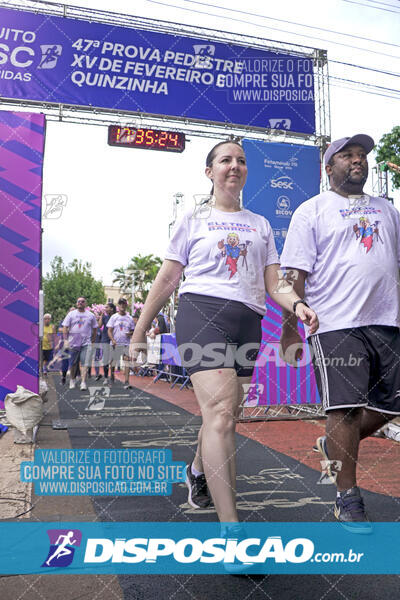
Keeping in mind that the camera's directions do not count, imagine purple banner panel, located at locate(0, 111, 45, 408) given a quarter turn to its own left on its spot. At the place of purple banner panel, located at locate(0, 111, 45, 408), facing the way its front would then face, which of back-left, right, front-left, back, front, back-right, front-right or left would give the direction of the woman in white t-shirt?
right

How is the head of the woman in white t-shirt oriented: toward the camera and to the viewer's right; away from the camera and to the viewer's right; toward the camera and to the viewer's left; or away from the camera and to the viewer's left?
toward the camera and to the viewer's right

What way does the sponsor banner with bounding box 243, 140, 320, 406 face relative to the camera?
toward the camera

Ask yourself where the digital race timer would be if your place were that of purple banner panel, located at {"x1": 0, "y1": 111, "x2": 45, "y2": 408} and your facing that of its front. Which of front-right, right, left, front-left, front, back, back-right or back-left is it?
back-left

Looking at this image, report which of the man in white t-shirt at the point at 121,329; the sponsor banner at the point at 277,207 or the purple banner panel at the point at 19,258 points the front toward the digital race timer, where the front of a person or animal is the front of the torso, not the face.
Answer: the man in white t-shirt

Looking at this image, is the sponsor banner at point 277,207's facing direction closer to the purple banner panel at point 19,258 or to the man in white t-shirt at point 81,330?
the purple banner panel

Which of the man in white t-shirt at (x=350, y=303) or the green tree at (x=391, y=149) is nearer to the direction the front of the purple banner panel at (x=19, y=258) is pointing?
the man in white t-shirt

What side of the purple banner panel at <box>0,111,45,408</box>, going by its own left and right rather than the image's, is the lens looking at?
front

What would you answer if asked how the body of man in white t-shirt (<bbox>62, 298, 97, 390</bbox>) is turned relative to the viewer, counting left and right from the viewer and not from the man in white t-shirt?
facing the viewer

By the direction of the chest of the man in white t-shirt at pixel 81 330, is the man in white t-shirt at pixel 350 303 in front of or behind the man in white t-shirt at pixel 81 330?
in front

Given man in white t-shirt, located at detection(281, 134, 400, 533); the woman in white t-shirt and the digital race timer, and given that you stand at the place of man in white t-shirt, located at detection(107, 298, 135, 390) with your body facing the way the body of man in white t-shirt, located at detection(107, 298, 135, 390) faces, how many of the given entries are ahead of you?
3

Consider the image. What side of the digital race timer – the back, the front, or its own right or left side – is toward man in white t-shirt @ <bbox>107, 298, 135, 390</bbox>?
back

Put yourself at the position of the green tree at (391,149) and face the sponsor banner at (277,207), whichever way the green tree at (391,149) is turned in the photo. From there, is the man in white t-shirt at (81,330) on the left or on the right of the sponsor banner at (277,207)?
right
